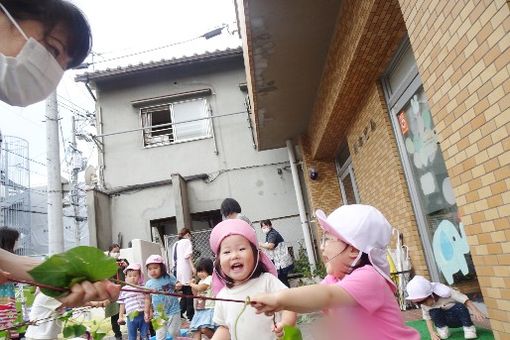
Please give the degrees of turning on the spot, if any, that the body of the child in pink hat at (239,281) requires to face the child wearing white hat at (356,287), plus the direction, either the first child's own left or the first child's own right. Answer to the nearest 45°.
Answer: approximately 45° to the first child's own left

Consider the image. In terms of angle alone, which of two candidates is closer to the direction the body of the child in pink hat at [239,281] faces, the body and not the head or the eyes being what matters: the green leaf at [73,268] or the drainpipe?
the green leaf

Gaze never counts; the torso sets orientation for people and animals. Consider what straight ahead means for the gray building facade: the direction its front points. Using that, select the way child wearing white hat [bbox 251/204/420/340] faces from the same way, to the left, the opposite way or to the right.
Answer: to the right

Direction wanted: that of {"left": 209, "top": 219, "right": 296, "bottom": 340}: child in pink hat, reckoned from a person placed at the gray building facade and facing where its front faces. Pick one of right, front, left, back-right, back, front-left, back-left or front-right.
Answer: front

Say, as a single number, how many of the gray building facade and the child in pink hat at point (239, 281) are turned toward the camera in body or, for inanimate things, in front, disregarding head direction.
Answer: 2

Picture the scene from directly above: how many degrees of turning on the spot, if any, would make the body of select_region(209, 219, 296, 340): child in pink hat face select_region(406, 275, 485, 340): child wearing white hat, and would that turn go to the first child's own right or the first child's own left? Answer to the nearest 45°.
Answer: approximately 135° to the first child's own left

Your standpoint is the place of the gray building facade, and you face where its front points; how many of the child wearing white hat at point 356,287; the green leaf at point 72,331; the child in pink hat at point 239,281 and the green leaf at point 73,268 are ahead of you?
4

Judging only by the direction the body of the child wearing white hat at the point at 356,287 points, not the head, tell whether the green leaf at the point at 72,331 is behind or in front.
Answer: in front

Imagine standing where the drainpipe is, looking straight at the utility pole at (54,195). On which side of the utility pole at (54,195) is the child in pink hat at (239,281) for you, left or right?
left

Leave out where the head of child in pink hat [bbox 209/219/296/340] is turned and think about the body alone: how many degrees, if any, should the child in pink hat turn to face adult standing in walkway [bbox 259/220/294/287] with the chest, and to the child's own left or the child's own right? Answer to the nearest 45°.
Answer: approximately 180°

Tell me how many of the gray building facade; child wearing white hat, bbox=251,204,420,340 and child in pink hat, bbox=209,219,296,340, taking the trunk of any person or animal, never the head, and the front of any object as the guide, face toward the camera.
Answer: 2

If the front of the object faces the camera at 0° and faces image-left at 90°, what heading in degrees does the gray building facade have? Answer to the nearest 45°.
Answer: approximately 0°

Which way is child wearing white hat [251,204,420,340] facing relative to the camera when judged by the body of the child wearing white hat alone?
to the viewer's left
